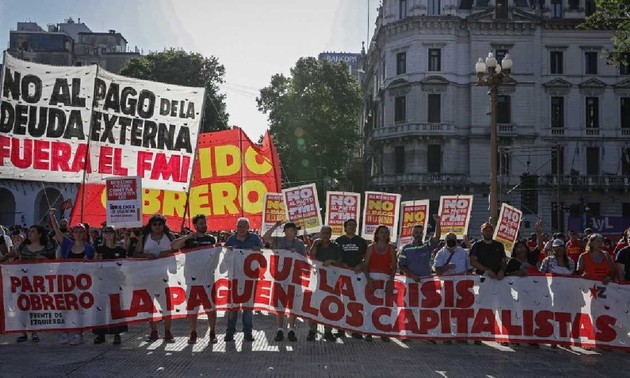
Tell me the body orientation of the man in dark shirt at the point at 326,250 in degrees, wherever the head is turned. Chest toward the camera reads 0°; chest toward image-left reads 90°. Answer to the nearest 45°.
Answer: approximately 0°

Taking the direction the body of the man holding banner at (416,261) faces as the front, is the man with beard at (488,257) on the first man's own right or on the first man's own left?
on the first man's own left

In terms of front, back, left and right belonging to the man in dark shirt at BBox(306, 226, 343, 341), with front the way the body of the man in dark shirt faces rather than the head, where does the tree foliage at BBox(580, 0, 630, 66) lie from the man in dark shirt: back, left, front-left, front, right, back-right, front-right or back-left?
back-left

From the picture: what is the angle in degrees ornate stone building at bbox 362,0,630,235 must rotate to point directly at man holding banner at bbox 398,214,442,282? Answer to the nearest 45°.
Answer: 0° — it already faces them

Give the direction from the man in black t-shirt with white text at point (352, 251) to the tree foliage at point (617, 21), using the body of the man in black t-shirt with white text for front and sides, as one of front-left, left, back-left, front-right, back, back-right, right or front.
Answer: back-left

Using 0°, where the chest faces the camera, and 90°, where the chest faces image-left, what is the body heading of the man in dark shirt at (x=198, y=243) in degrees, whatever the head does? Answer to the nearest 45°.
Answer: approximately 0°
